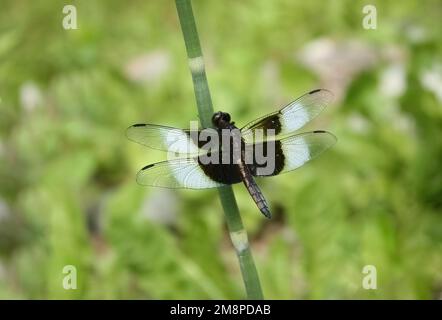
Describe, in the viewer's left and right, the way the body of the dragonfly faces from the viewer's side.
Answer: facing away from the viewer and to the left of the viewer
